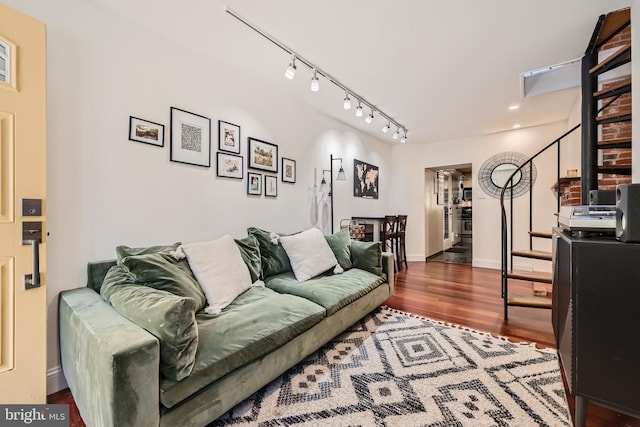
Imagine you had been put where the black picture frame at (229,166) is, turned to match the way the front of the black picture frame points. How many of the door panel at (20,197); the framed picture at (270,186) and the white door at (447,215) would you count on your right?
1

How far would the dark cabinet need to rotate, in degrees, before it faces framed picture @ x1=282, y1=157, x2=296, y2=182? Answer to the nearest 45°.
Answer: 0° — it already faces it

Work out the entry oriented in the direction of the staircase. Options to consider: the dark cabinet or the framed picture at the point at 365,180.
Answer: the framed picture

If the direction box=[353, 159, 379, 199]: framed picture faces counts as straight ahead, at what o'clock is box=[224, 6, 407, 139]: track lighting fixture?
The track lighting fixture is roughly at 2 o'clock from the framed picture.

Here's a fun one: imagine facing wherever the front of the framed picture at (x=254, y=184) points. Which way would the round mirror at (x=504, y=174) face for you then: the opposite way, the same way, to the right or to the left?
to the right

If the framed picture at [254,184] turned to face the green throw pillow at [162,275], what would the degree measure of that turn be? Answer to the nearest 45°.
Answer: approximately 90° to its right

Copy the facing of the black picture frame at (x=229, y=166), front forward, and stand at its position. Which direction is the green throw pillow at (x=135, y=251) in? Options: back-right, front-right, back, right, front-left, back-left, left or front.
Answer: right

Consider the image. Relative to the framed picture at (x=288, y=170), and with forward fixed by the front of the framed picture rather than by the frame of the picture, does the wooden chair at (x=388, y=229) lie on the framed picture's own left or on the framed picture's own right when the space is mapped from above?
on the framed picture's own left

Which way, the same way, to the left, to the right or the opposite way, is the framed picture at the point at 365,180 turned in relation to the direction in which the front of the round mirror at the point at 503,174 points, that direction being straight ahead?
to the left

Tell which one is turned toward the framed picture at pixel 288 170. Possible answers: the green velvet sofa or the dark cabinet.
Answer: the dark cabinet

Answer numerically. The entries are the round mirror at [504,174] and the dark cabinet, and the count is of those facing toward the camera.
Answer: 1

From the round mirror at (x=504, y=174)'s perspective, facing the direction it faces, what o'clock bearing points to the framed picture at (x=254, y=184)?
The framed picture is roughly at 1 o'clock from the round mirror.

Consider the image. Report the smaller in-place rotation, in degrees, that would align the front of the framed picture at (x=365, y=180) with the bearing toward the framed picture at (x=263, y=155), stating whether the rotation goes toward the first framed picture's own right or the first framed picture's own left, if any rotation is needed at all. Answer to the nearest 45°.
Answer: approximately 90° to the first framed picture's own right

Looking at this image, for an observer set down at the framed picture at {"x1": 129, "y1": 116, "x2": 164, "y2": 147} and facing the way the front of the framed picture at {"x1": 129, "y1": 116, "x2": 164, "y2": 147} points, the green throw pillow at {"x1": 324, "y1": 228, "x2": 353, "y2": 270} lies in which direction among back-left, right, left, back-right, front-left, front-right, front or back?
front-left

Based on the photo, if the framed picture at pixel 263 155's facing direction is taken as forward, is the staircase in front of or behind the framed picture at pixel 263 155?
in front
